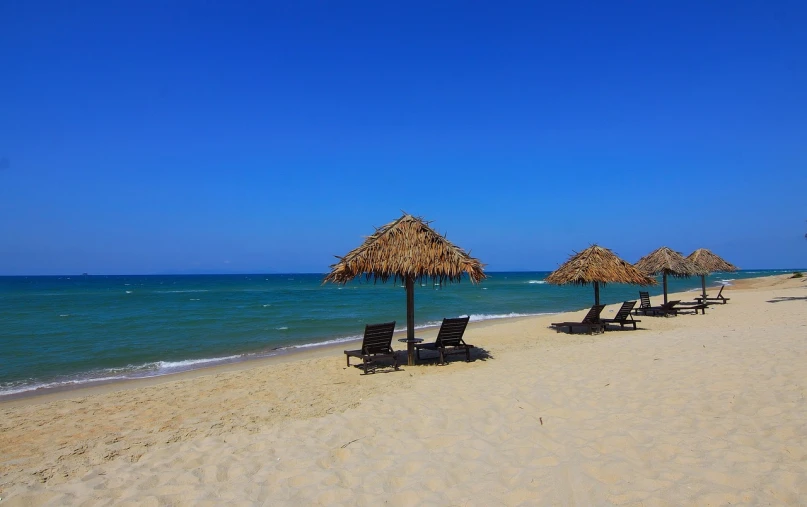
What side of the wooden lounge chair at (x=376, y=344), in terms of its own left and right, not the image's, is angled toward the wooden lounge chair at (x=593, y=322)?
right

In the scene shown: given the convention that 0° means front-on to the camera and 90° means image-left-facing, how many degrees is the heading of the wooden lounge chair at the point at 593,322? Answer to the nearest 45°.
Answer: approximately 90°

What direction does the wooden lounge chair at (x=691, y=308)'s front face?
to the viewer's left

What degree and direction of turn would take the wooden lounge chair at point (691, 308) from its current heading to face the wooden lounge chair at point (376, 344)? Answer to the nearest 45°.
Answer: approximately 90° to its left

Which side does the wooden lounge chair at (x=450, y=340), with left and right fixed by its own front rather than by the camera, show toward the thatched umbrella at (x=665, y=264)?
right

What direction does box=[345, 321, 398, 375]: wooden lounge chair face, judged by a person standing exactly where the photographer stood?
facing away from the viewer and to the left of the viewer
